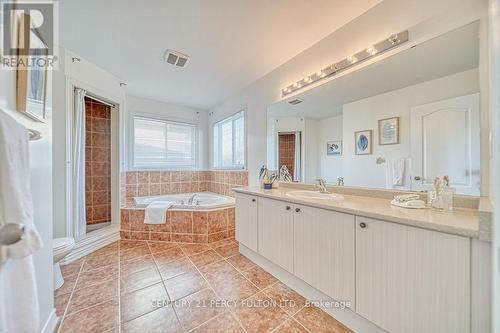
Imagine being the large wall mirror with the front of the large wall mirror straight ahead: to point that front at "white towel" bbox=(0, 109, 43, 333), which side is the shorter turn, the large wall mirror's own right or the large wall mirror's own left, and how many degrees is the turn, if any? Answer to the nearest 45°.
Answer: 0° — it already faces it

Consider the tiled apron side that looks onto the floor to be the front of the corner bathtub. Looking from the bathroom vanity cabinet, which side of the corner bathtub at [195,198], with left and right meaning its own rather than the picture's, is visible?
front

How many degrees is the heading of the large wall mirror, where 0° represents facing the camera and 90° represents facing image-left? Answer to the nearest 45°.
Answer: approximately 45°

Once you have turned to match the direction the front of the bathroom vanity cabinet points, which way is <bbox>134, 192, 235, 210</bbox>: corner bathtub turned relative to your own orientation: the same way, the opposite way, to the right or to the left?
to the left

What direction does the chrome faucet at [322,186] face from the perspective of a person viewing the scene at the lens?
facing the viewer and to the left of the viewer

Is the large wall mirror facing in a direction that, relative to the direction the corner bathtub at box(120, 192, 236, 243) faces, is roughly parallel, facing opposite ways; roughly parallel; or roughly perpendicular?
roughly perpendicular

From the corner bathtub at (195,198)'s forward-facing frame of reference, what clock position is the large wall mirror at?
The large wall mirror is roughly at 11 o'clock from the corner bathtub.

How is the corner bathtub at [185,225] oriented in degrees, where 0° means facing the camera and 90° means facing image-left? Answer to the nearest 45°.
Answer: approximately 0°

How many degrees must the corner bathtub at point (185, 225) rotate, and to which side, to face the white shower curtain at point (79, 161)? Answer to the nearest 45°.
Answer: approximately 90° to its right

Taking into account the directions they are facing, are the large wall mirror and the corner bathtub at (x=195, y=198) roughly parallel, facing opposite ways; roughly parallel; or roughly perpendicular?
roughly perpendicular

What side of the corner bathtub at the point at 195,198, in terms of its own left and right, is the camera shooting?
front

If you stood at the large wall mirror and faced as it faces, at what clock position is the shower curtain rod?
The shower curtain rod is roughly at 1 o'clock from the large wall mirror.
